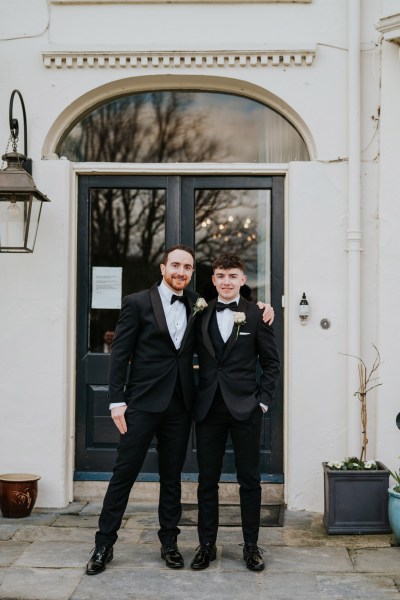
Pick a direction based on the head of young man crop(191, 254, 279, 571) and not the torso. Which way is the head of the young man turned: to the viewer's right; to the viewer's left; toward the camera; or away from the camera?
toward the camera

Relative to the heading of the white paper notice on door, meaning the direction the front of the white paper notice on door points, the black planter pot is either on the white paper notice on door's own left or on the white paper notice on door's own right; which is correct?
on the white paper notice on door's own left

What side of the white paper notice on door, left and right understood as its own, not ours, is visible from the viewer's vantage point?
front
